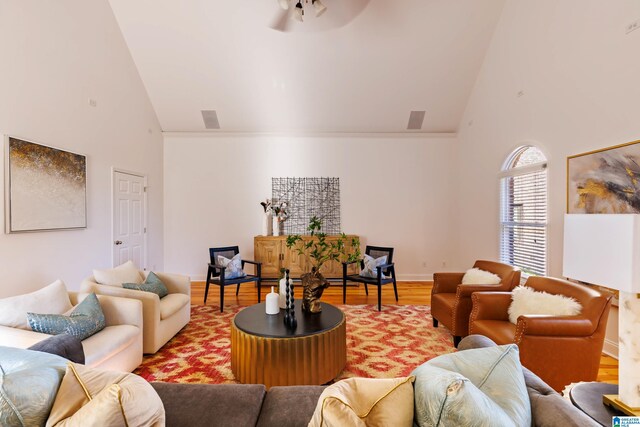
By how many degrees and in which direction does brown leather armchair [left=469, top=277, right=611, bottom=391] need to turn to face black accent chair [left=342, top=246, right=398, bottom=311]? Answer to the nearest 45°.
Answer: approximately 90° to its right

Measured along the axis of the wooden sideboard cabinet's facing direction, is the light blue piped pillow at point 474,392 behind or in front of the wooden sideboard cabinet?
in front

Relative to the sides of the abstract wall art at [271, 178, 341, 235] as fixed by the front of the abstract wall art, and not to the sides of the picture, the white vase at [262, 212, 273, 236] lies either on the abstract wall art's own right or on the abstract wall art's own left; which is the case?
on the abstract wall art's own right

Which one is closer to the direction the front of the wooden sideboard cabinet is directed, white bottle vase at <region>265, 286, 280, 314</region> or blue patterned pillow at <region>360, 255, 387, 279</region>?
the white bottle vase

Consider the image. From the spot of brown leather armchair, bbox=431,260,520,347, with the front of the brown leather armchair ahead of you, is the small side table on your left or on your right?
on your left

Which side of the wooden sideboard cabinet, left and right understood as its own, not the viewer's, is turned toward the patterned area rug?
front

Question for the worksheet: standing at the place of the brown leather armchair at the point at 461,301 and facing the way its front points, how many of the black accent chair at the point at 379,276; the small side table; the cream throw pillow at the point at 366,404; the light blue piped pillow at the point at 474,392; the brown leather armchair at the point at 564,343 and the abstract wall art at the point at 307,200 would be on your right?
2

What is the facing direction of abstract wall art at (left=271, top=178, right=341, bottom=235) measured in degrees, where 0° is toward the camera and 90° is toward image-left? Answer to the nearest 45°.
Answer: approximately 0°

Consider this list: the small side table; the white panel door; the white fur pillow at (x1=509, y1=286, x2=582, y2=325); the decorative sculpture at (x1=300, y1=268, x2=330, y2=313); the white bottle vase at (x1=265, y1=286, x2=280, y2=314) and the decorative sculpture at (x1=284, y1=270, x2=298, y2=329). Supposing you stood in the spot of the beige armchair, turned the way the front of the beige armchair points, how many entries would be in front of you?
5

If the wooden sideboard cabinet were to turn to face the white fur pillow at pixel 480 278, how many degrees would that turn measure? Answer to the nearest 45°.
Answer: approximately 45° to its left

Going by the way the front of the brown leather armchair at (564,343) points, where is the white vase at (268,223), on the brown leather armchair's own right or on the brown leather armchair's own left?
on the brown leather armchair's own right

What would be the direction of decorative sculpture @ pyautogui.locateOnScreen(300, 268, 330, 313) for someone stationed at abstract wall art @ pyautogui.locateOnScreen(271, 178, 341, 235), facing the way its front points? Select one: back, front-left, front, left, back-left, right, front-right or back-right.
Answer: front

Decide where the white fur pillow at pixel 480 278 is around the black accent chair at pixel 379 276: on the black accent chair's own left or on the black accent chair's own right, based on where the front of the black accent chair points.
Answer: on the black accent chair's own left

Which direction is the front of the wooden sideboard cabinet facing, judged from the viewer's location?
facing the viewer

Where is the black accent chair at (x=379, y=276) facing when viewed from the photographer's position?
facing the viewer and to the left of the viewer

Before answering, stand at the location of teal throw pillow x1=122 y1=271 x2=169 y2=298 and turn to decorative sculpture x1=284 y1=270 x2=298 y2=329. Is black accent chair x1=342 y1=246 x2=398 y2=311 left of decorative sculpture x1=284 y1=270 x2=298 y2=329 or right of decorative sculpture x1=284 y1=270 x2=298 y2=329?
left

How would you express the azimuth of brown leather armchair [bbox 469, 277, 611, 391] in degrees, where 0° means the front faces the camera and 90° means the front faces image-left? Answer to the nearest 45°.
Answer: approximately 45°

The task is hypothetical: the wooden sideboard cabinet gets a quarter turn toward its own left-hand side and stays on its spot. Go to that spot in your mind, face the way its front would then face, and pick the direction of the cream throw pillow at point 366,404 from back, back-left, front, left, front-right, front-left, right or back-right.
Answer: right

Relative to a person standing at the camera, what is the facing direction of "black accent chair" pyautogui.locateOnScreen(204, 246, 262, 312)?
facing the viewer and to the right of the viewer

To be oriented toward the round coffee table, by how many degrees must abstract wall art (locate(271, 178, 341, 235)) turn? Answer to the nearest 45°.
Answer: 0° — it already faces it
